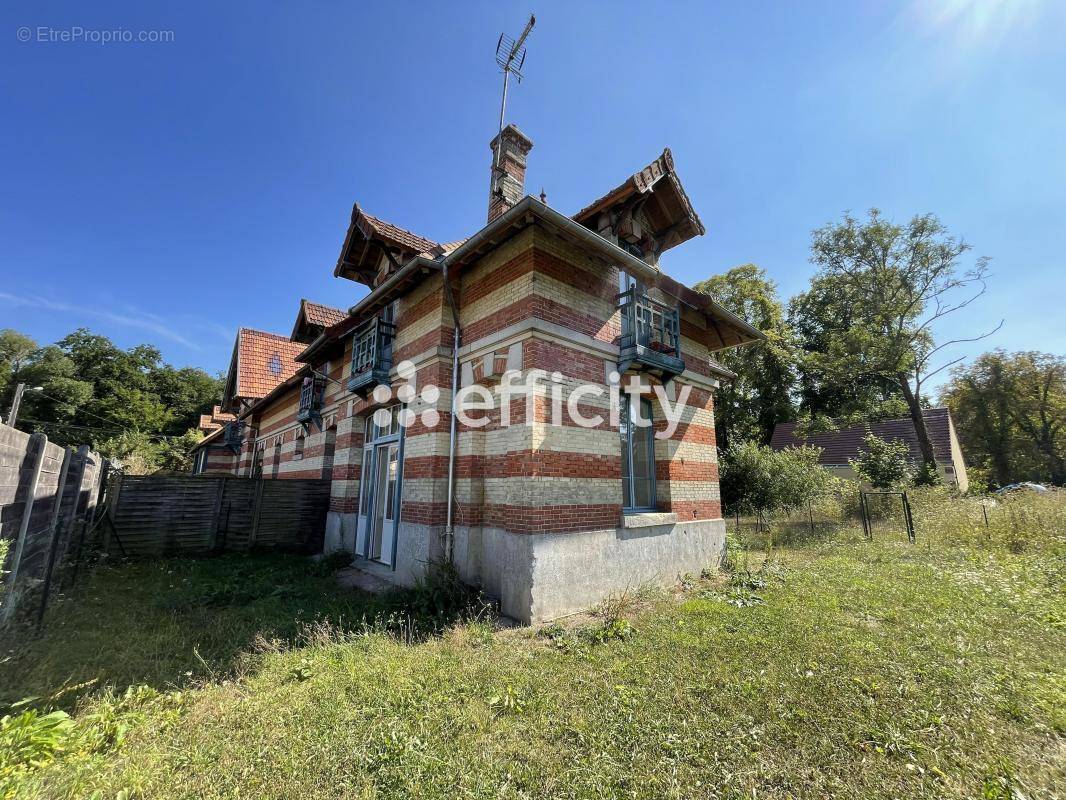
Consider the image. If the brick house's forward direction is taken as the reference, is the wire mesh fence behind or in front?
behind

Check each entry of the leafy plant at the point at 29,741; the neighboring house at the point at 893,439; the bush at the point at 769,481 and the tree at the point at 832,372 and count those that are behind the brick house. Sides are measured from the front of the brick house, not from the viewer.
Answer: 3

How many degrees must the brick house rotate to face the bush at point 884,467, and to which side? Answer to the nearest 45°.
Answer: approximately 180°

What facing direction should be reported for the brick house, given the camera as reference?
facing the viewer and to the left of the viewer

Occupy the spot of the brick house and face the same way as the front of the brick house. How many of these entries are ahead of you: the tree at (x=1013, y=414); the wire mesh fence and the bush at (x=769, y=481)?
0

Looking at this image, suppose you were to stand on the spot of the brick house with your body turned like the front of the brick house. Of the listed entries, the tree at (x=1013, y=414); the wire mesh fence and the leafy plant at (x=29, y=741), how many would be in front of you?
1

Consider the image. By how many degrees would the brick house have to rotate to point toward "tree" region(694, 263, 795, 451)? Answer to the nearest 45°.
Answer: approximately 180°

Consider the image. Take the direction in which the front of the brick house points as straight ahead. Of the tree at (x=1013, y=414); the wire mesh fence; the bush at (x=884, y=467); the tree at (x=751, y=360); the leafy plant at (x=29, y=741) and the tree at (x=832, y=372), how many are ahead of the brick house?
1

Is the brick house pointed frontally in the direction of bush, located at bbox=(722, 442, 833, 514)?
no

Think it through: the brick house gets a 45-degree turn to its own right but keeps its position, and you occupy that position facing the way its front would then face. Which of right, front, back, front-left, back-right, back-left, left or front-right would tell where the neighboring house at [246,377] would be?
front-right

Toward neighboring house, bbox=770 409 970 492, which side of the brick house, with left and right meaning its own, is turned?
back

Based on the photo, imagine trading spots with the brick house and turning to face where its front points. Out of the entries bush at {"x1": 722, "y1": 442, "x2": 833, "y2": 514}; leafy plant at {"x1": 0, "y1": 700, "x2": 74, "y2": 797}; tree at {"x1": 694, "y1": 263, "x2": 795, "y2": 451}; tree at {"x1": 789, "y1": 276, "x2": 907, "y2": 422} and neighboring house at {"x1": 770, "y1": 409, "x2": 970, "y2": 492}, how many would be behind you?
4

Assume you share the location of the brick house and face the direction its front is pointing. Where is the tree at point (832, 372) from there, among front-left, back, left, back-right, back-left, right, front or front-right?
back

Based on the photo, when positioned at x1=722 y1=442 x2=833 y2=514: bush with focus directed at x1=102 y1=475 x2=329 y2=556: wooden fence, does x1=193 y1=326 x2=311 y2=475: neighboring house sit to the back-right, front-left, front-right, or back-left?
front-right

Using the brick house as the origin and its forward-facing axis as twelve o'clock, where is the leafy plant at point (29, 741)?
The leafy plant is roughly at 12 o'clock from the brick house.

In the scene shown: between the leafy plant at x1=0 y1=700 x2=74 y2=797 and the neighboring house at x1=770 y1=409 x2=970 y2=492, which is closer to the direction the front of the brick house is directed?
the leafy plant
